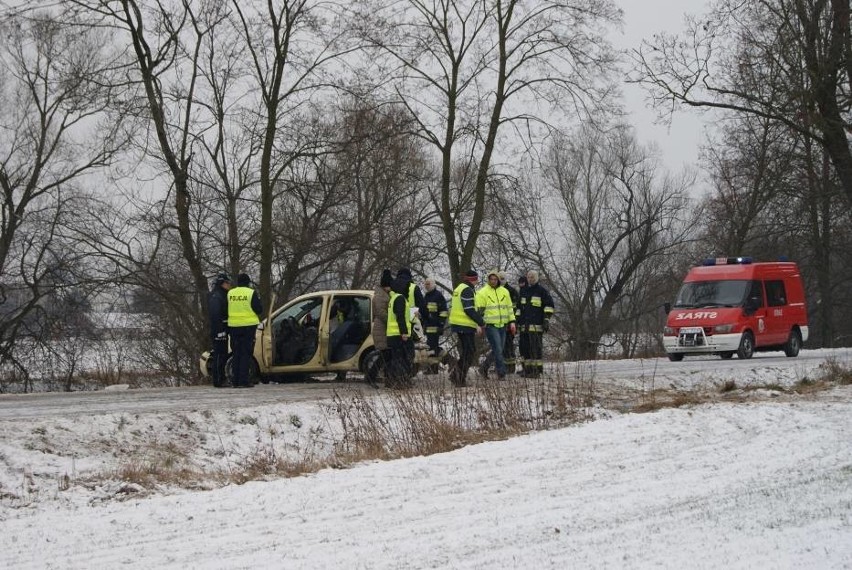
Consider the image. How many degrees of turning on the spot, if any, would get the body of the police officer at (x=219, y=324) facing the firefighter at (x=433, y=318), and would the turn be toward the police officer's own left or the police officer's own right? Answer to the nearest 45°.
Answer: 0° — they already face them

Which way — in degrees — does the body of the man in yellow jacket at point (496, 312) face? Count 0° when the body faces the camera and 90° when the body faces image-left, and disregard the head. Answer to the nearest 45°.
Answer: approximately 0°

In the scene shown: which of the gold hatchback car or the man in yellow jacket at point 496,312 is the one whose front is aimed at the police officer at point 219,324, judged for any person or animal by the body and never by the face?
the gold hatchback car

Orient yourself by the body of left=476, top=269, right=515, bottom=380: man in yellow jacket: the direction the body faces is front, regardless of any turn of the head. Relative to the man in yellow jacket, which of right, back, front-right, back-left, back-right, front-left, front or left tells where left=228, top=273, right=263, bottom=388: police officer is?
right

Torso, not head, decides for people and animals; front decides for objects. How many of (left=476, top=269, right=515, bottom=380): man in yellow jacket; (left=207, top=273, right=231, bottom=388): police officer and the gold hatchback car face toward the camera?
1

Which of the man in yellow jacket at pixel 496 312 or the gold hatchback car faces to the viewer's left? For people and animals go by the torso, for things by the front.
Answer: the gold hatchback car

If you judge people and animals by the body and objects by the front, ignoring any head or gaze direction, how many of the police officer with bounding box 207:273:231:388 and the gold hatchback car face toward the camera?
0

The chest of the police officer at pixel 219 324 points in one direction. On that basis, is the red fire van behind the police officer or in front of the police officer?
in front

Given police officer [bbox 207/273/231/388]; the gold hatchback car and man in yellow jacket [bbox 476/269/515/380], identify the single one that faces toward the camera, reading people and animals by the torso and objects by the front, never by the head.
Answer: the man in yellow jacket

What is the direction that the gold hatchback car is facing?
to the viewer's left

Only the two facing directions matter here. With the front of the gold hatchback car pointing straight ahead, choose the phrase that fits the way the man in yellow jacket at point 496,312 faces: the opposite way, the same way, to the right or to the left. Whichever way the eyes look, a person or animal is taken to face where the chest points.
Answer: to the left

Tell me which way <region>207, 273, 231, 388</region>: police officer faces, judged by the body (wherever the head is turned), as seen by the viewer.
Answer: to the viewer's right

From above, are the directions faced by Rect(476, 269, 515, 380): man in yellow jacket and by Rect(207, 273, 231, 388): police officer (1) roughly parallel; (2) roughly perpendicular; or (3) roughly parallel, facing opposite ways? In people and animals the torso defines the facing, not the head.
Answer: roughly perpendicular

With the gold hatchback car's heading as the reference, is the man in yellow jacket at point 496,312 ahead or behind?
behind
